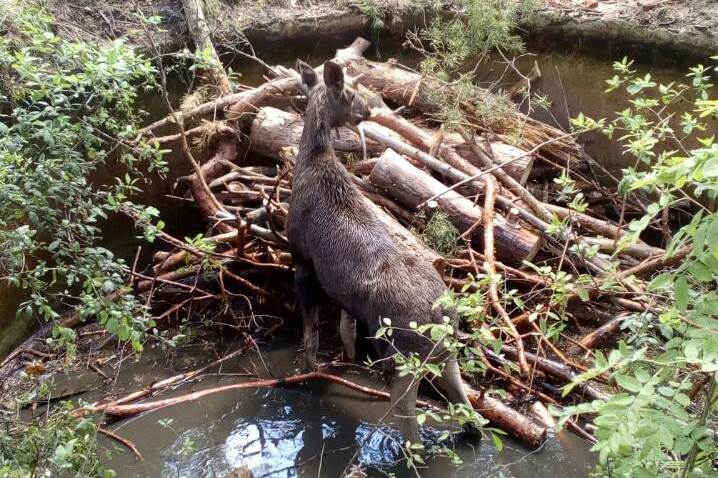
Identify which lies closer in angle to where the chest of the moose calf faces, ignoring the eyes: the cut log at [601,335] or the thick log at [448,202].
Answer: the thick log

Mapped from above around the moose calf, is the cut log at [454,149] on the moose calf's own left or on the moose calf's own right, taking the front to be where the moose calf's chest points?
on the moose calf's own right

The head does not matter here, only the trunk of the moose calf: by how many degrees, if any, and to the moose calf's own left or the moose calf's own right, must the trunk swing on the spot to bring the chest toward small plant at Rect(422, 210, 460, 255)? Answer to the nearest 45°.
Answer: approximately 90° to the moose calf's own right

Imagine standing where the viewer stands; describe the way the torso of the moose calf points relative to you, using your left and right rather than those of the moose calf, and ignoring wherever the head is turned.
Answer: facing away from the viewer and to the left of the viewer

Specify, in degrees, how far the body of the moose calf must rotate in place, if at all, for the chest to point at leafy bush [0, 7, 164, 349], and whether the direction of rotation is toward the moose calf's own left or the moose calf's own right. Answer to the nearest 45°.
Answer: approximately 90° to the moose calf's own left

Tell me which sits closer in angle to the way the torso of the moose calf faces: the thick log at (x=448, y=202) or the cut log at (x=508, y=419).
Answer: the thick log

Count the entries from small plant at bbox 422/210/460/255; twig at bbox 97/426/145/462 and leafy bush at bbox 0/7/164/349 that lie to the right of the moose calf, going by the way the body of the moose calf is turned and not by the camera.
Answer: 1

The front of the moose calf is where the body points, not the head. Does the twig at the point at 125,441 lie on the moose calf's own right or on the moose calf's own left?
on the moose calf's own left

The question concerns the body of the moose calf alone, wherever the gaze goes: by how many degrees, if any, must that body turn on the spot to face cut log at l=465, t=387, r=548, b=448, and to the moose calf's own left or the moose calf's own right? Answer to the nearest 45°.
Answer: approximately 180°

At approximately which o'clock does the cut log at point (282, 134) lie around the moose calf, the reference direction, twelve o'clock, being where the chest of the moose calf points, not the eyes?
The cut log is roughly at 1 o'clock from the moose calf.
